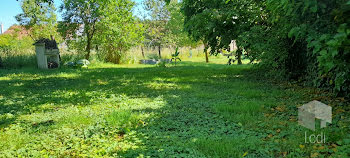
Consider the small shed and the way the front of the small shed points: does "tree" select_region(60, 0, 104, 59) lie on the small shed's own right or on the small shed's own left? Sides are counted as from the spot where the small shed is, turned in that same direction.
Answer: on the small shed's own left

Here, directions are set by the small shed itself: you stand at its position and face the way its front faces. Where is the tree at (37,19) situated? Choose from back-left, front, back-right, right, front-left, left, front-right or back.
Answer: back-left

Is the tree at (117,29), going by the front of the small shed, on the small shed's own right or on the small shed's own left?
on the small shed's own left

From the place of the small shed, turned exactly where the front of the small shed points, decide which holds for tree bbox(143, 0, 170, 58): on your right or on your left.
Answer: on your left

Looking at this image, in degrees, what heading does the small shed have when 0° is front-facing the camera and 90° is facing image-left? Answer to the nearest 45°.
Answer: approximately 315°
